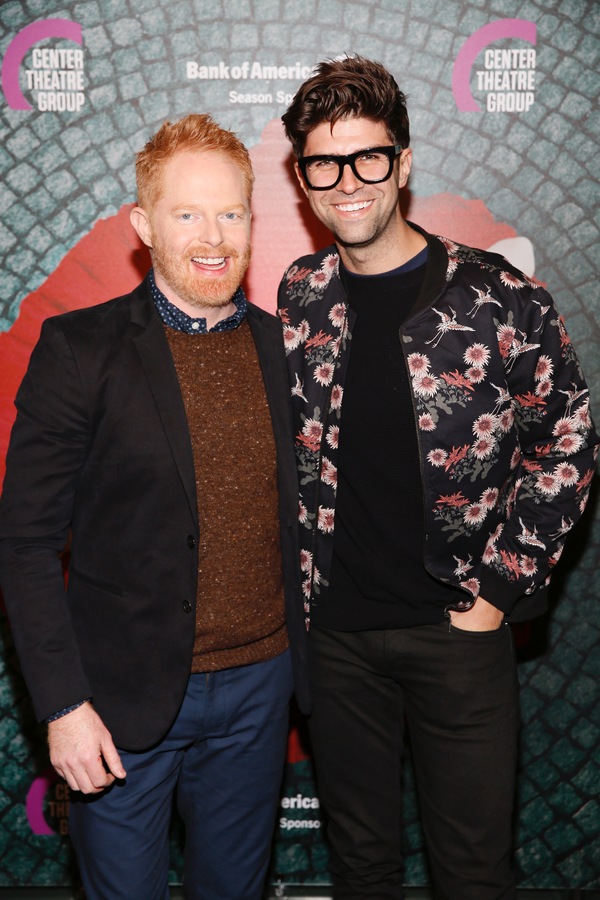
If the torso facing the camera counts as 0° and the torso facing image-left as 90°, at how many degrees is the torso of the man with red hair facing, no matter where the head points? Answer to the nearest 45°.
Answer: approximately 315°

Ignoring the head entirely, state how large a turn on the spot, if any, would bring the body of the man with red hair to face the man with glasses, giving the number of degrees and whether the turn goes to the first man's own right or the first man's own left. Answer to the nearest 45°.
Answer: approximately 45° to the first man's own left
